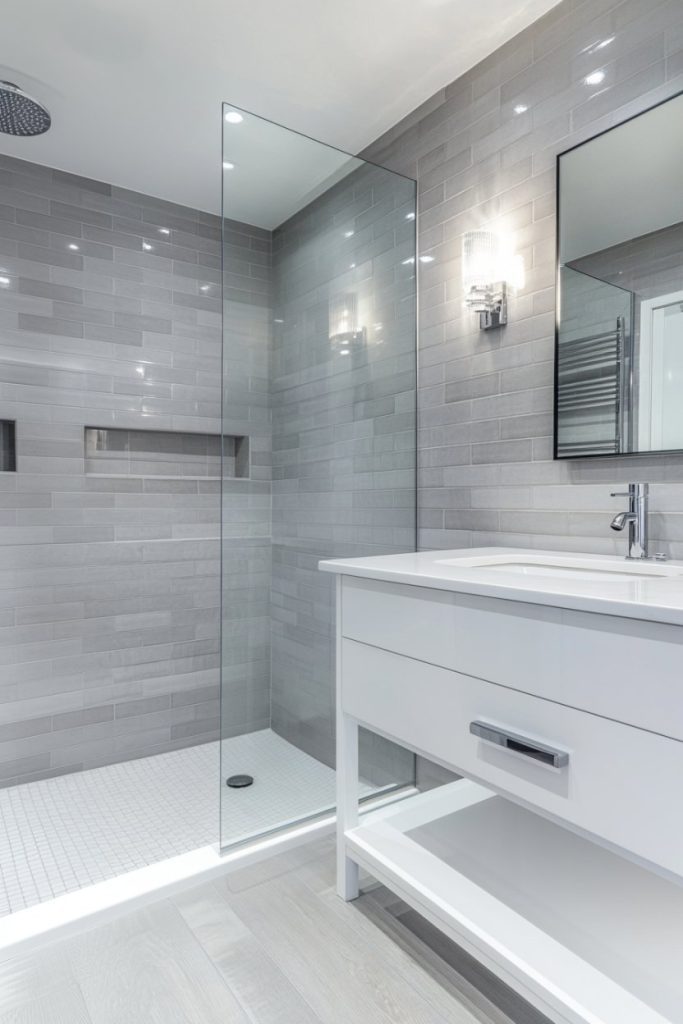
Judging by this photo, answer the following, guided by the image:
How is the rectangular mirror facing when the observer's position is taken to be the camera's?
facing the viewer and to the left of the viewer

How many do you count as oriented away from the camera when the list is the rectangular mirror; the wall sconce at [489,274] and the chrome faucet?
0

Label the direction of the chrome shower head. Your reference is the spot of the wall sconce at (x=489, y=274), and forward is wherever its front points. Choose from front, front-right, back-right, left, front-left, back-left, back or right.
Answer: front-right

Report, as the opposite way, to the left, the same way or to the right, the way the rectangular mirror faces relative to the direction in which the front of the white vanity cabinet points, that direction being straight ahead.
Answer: the same way

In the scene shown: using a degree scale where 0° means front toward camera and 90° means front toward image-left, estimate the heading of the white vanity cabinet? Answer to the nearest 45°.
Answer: approximately 45°

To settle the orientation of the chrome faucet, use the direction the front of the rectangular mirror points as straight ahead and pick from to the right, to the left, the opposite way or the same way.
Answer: the same way

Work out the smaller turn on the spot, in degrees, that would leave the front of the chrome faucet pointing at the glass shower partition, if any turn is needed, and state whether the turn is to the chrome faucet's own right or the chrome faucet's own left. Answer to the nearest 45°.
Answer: approximately 45° to the chrome faucet's own right

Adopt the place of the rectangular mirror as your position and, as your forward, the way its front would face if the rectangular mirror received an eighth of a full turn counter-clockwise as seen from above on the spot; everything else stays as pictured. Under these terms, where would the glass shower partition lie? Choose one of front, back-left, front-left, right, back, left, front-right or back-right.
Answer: right

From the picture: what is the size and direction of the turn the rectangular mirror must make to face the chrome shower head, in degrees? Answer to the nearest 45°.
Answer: approximately 45° to its right
